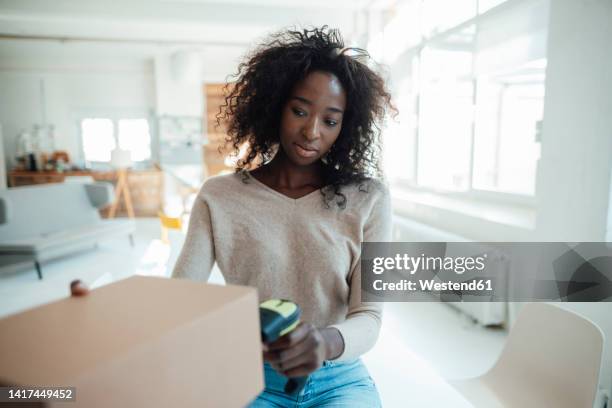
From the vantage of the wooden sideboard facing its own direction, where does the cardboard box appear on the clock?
The cardboard box is roughly at 12 o'clock from the wooden sideboard.

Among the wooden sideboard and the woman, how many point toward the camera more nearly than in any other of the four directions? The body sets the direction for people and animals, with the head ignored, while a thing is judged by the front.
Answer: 2

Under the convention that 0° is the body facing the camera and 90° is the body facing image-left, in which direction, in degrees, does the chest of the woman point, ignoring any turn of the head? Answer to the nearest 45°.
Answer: approximately 0°

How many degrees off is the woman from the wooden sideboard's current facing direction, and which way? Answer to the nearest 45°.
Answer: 0° — it already faces them

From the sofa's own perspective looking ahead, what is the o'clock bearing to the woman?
The woman is roughly at 1 o'clock from the sofa.

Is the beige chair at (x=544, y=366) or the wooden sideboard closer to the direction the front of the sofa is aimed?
the beige chair

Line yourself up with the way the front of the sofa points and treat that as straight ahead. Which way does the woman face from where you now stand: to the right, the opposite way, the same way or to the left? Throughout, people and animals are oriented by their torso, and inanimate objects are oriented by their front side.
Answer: to the right

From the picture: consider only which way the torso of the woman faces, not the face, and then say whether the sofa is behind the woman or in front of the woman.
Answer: behind
